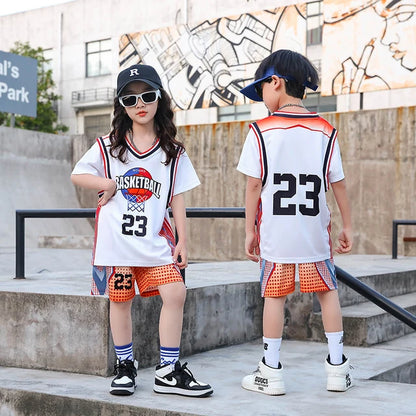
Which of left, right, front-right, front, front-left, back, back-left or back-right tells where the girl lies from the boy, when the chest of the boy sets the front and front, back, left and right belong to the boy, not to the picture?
left

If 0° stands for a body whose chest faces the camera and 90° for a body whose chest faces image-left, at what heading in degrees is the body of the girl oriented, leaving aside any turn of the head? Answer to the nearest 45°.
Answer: approximately 0°

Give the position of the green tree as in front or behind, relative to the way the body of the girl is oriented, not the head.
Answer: behind

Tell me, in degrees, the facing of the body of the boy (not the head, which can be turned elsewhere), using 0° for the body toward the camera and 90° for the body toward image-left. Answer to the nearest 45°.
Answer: approximately 180°

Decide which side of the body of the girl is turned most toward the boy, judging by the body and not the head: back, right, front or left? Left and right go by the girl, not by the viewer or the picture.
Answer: left

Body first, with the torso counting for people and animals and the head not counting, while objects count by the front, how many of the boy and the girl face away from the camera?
1

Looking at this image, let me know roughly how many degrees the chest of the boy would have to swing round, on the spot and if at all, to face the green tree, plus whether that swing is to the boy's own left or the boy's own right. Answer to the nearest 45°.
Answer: approximately 45° to the boy's own left

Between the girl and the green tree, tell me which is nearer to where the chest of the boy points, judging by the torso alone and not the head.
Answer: the green tree

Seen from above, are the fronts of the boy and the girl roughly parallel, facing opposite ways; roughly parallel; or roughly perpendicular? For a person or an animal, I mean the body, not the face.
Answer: roughly parallel, facing opposite ways

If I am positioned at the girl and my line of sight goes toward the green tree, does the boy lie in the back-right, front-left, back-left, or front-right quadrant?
back-right

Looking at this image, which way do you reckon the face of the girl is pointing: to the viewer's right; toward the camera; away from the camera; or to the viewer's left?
toward the camera

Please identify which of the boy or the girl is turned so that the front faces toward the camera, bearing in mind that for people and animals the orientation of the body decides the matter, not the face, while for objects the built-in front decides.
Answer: the girl
